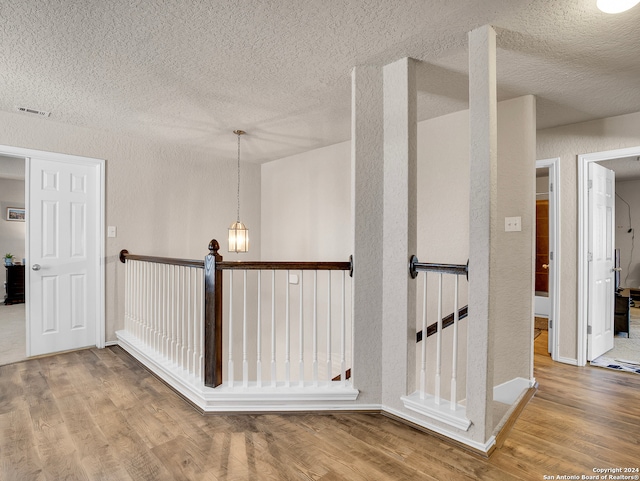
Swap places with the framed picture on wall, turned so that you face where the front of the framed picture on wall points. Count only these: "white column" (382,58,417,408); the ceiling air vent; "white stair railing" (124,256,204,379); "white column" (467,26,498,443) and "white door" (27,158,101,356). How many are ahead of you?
5

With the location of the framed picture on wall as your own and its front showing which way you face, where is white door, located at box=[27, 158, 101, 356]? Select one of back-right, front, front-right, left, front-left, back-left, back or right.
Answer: front

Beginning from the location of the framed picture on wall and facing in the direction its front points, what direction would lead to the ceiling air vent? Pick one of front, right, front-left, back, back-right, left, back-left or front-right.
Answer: front

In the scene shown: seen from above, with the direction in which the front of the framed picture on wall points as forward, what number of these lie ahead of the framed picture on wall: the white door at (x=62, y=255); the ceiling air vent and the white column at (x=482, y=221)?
3

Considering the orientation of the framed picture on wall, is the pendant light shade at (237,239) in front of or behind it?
in front

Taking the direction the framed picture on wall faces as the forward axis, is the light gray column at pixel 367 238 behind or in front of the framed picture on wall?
in front

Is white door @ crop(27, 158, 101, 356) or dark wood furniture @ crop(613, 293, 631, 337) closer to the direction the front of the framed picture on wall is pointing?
the white door

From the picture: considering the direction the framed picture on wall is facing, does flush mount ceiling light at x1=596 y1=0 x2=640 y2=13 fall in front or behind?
in front

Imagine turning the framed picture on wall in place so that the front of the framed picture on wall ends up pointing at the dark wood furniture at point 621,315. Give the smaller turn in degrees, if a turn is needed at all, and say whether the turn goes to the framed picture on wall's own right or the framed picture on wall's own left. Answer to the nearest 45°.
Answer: approximately 45° to the framed picture on wall's own left

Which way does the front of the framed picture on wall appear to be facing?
toward the camera

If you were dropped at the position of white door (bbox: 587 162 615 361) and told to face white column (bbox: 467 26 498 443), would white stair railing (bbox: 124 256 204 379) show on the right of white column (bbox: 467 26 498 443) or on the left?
right
